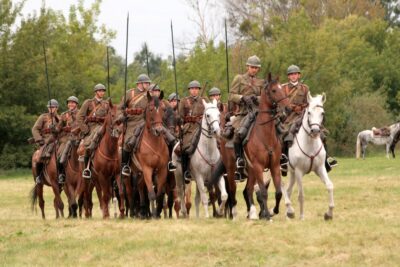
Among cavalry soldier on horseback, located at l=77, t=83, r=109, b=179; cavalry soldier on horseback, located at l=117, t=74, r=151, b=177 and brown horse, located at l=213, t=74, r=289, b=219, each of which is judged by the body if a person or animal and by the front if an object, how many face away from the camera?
0

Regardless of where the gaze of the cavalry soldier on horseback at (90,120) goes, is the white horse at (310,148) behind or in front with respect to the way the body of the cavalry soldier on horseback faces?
in front

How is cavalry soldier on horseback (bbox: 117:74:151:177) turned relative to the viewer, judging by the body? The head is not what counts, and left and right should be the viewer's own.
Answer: facing the viewer and to the right of the viewer

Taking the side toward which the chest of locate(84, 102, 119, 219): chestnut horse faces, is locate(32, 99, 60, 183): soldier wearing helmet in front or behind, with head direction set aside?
behind

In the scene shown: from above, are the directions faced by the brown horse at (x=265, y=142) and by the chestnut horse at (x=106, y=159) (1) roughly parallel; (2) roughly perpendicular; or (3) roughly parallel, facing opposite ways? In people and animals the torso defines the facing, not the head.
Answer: roughly parallel

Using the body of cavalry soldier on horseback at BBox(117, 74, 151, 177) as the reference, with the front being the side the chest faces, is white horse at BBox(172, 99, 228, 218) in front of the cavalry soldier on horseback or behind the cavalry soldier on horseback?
in front

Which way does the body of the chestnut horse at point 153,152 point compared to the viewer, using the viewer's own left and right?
facing the viewer

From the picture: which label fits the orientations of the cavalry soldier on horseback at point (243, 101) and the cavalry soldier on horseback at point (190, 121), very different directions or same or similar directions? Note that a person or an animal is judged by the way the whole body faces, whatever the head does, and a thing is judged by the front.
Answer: same or similar directions

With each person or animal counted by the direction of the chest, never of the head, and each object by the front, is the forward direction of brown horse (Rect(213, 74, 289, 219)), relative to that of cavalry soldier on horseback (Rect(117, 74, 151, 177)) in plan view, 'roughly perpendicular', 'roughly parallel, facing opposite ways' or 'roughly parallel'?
roughly parallel
